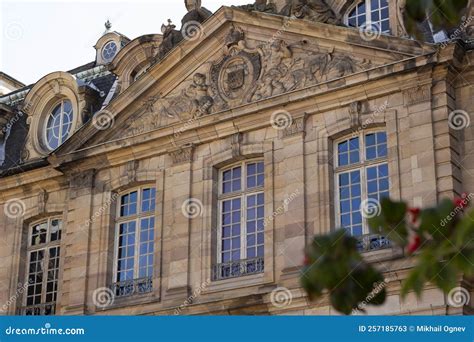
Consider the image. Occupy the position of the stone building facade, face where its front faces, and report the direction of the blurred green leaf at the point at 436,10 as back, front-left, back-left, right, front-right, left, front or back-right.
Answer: front-left

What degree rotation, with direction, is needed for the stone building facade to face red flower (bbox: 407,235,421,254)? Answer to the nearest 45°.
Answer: approximately 45° to its left

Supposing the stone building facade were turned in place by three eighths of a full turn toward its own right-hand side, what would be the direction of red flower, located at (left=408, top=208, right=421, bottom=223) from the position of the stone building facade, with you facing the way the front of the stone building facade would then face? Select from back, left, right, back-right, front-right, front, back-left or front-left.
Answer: back
